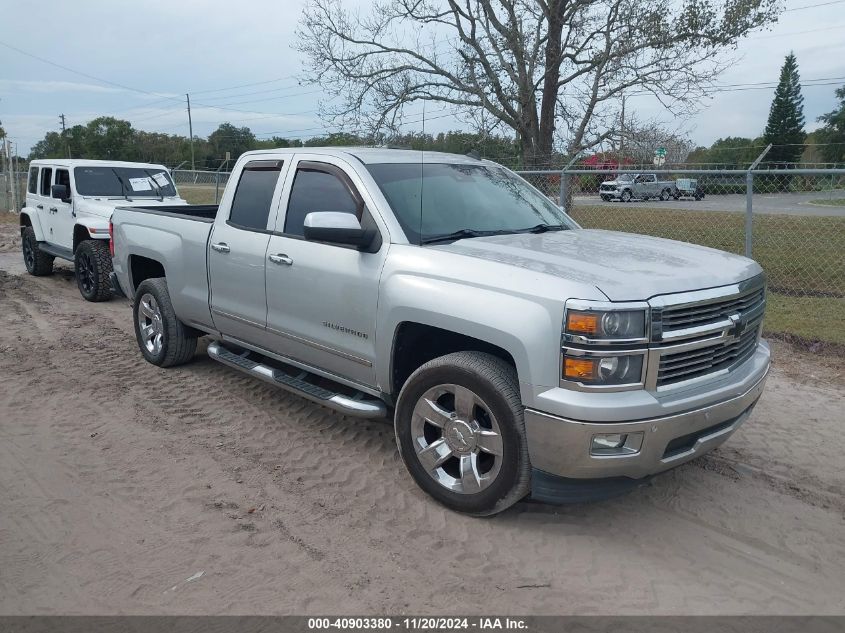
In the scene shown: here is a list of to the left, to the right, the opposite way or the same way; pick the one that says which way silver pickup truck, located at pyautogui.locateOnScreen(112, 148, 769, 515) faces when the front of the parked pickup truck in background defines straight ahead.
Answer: to the left

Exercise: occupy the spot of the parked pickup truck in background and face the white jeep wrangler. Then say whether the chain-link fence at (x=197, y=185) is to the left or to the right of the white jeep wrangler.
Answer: right

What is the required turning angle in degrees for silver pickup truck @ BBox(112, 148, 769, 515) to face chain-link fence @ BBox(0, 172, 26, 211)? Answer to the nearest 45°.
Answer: approximately 180°

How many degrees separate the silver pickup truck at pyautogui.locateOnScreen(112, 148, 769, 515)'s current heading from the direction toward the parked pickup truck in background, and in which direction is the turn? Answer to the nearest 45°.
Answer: approximately 135° to its left

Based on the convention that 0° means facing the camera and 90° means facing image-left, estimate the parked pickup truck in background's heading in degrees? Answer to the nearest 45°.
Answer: approximately 45°

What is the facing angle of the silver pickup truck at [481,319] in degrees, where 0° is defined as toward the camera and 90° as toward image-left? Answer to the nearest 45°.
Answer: approximately 315°

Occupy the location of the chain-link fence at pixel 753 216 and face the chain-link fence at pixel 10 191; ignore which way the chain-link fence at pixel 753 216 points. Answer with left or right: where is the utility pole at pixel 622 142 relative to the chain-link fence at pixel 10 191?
right
